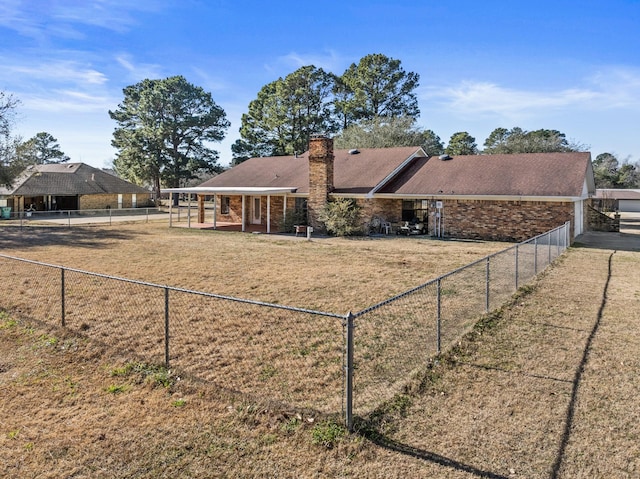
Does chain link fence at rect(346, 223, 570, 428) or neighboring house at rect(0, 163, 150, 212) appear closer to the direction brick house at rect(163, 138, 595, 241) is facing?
the neighboring house

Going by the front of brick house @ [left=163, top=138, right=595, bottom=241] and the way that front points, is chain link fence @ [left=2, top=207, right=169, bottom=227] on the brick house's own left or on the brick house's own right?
on the brick house's own left

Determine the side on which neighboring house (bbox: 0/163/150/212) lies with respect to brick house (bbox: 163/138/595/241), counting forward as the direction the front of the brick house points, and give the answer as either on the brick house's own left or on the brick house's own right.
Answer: on the brick house's own left

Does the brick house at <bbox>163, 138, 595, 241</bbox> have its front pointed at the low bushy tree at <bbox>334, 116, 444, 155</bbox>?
yes

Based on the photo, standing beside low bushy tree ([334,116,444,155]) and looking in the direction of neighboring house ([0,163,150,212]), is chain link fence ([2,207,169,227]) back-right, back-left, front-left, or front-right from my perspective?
front-left

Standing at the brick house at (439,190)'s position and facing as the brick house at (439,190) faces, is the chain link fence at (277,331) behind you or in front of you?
behind

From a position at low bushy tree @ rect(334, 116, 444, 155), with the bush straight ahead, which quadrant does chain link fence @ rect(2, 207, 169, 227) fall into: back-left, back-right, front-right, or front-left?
front-right

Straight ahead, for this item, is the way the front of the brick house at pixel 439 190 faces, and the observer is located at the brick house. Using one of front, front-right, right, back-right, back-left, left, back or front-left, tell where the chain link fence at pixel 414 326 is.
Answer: back

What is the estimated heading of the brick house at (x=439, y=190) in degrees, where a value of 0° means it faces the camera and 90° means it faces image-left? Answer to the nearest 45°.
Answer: approximately 180°
